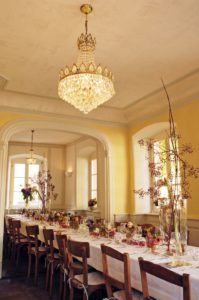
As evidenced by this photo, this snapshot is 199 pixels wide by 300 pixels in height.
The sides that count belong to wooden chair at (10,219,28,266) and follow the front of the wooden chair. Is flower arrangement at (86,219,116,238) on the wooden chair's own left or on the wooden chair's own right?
on the wooden chair's own right

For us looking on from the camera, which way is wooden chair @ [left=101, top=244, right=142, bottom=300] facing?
facing away from the viewer and to the right of the viewer

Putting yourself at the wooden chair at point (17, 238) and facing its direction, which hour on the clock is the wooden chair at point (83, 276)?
the wooden chair at point (83, 276) is roughly at 4 o'clock from the wooden chair at point (17, 238).

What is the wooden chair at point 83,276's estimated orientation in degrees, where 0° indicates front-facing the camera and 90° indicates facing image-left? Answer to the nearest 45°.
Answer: approximately 225°

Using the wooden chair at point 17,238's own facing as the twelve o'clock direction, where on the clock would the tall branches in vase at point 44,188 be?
The tall branches in vase is roughly at 11 o'clock from the wooden chair.
